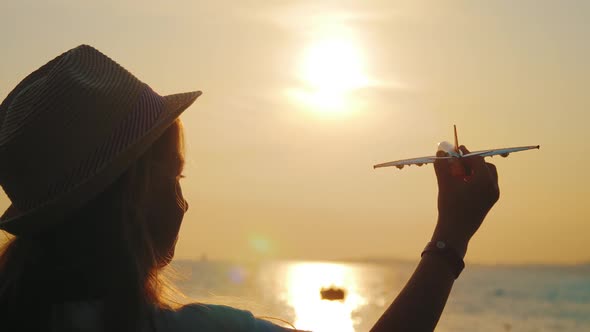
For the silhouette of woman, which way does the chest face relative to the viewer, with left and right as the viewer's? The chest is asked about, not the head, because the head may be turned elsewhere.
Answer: facing away from the viewer and to the right of the viewer
